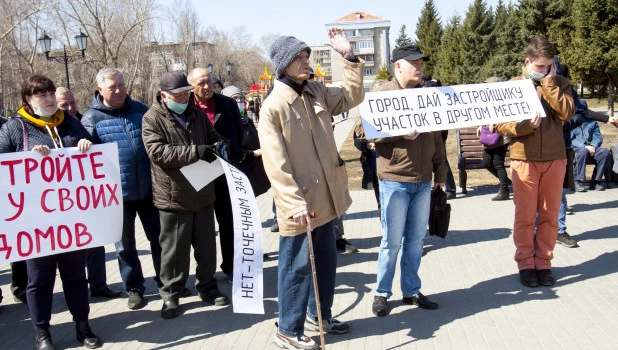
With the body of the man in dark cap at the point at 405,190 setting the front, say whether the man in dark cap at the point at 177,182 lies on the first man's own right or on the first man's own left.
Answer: on the first man's own right

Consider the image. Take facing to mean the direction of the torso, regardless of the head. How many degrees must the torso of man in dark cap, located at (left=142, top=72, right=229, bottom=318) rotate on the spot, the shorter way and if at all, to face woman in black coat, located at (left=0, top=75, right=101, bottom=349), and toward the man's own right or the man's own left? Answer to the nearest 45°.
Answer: approximately 135° to the man's own right

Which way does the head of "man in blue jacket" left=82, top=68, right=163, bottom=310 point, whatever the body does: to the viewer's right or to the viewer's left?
to the viewer's right

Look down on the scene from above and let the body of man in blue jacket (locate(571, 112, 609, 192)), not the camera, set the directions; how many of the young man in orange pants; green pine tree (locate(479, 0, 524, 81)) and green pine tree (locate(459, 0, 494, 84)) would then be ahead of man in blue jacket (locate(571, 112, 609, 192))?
1
